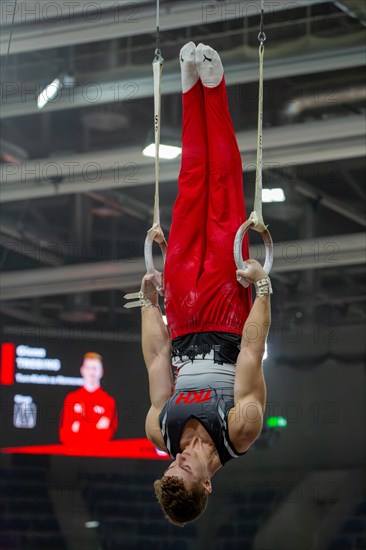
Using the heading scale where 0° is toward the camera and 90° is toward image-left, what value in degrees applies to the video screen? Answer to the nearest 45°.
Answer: approximately 0°

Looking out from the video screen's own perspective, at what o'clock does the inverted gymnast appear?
The inverted gymnast is roughly at 12 o'clock from the video screen.
